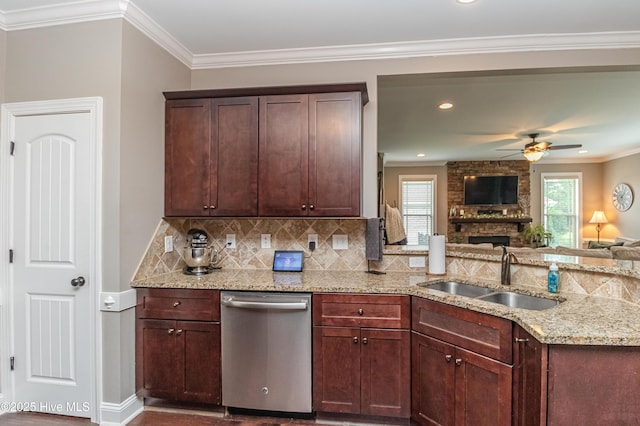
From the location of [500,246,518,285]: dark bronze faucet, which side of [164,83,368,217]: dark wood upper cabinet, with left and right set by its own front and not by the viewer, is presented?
left

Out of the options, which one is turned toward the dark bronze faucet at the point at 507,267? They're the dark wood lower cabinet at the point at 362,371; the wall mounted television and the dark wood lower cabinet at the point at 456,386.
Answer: the wall mounted television

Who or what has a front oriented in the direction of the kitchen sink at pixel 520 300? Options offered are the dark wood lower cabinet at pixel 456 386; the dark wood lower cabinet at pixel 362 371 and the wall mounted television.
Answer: the wall mounted television

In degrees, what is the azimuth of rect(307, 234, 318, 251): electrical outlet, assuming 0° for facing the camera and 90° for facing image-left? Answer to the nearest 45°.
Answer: approximately 0°

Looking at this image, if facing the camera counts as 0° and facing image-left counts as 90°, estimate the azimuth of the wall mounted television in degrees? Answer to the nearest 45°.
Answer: approximately 0°

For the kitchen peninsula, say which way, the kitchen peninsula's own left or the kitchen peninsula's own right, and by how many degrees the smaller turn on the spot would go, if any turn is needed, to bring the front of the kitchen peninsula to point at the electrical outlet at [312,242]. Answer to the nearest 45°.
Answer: approximately 90° to the kitchen peninsula's own right

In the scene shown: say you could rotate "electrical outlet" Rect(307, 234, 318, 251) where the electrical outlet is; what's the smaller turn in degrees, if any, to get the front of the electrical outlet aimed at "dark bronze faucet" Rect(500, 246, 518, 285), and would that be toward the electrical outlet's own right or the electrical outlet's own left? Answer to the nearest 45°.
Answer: approximately 45° to the electrical outlet's own left

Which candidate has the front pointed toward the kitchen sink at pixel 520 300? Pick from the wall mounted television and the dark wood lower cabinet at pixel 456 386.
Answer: the wall mounted television

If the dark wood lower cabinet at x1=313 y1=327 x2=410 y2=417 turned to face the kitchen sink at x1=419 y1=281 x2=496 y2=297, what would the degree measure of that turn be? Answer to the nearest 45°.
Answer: approximately 135° to its left

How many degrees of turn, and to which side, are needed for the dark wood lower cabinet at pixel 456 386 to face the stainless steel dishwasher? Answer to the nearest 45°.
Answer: approximately 45° to its right

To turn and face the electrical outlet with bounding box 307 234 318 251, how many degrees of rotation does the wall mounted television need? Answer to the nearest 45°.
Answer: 0° — it already faces it

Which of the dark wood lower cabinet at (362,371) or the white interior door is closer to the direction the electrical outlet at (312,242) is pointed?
the dark wood lower cabinet
